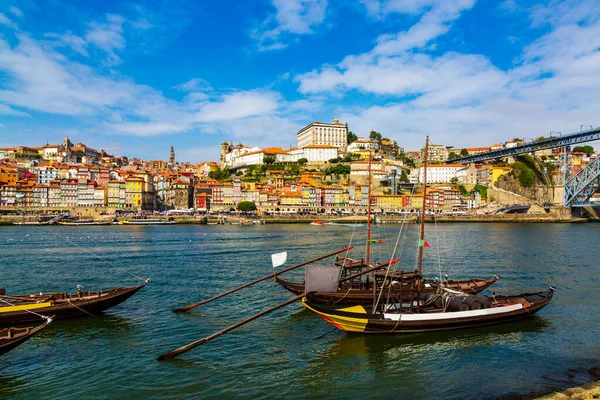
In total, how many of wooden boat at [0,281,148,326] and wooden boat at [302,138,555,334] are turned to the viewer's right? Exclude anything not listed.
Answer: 2

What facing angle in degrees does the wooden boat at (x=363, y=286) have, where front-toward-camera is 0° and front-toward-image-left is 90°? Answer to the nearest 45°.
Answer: approximately 270°

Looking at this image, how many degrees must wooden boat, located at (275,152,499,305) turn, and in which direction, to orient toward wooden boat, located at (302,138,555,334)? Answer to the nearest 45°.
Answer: approximately 45° to its right

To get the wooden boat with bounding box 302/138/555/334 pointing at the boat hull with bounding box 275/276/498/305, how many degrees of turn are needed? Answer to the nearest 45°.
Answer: approximately 135° to its left

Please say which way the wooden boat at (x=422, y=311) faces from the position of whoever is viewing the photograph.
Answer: facing to the right of the viewer

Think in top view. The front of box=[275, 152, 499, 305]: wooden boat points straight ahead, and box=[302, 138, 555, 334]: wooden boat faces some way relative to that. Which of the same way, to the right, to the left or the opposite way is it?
the same way

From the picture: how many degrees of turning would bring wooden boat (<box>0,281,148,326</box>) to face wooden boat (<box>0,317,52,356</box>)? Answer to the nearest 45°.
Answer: approximately 90° to its right

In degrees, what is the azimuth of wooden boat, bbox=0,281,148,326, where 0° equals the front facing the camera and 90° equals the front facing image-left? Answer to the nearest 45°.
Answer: approximately 270°

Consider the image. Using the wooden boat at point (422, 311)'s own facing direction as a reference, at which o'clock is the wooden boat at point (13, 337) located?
the wooden boat at point (13, 337) is roughly at 5 o'clock from the wooden boat at point (422, 311).

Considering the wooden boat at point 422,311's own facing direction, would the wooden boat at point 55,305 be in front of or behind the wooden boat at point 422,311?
behind

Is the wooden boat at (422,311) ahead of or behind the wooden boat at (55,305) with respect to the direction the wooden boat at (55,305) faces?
ahead

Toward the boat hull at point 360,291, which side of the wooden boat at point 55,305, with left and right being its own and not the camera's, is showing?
front

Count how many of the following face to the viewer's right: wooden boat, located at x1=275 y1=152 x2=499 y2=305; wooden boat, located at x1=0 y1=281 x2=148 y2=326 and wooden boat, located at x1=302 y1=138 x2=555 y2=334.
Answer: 3

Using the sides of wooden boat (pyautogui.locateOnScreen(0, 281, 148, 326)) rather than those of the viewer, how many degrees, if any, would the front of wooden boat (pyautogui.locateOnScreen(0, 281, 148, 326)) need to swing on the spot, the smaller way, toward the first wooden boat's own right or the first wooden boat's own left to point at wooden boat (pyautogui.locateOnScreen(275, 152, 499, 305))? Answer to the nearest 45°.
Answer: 0° — it already faces it
